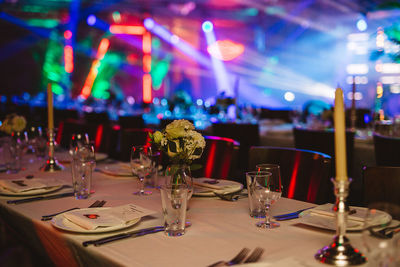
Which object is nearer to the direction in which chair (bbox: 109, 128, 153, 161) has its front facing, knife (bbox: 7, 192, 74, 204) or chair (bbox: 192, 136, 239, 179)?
the knife

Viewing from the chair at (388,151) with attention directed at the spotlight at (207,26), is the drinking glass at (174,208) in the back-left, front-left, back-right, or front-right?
back-left

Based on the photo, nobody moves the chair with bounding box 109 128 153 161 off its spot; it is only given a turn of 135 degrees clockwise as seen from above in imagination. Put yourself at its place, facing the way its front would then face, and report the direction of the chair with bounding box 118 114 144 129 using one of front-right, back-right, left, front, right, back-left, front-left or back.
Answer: front

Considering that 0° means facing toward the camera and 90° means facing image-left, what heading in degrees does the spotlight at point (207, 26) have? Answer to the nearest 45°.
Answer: approximately 0°

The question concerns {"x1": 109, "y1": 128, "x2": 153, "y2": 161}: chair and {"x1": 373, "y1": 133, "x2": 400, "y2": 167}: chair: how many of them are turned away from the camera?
1
